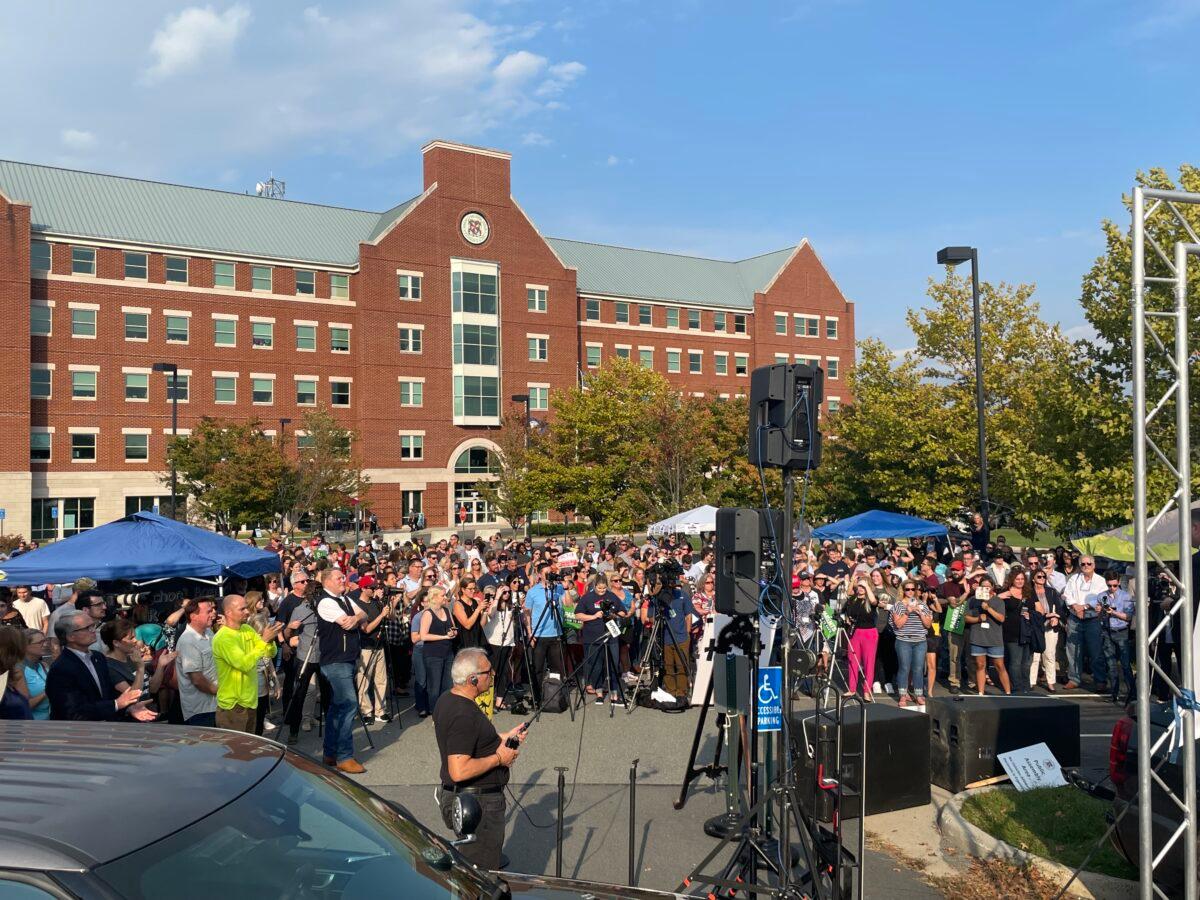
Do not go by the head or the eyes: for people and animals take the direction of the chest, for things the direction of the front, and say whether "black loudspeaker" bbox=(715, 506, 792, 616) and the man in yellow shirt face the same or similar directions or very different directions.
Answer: very different directions

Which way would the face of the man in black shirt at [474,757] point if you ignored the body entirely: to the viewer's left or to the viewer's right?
to the viewer's right

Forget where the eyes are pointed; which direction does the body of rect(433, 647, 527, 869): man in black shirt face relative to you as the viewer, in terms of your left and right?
facing to the right of the viewer

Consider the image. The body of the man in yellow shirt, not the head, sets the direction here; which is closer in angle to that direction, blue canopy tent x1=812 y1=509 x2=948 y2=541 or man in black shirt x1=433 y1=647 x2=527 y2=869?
the man in black shirt

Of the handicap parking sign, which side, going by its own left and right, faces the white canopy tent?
back

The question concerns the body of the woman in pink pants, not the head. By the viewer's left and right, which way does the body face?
facing the viewer

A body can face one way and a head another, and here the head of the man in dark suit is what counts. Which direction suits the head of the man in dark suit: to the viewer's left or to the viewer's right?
to the viewer's right

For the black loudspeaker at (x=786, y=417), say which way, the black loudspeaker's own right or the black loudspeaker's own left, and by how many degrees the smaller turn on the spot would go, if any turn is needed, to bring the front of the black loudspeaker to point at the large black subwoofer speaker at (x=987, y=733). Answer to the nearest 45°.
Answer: approximately 90° to the black loudspeaker's own right

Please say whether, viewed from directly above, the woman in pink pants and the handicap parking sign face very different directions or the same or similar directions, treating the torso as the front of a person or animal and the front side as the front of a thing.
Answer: same or similar directions

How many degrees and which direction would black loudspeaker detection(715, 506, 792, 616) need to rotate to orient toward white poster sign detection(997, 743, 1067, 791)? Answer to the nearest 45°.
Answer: approximately 90° to its right

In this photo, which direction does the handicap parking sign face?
toward the camera
